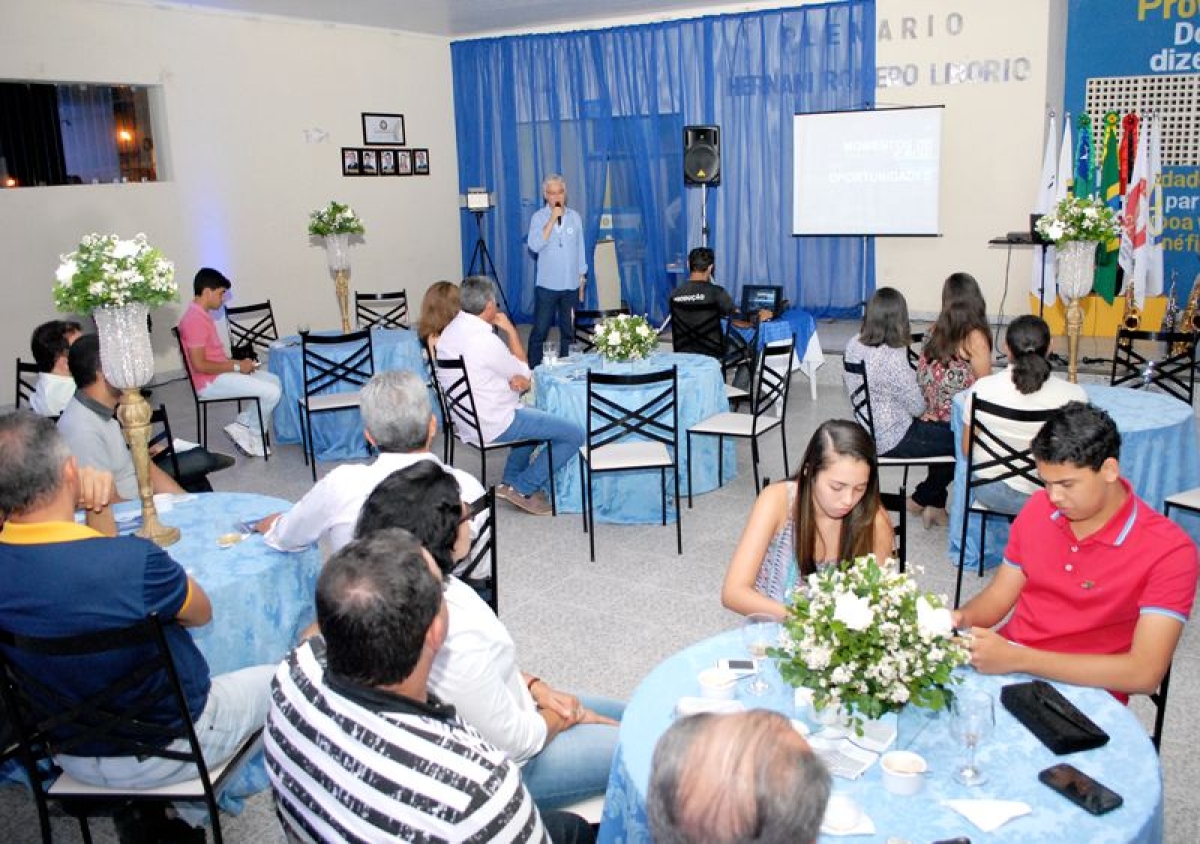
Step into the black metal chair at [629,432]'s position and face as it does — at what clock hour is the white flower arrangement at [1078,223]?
The white flower arrangement is roughly at 3 o'clock from the black metal chair.

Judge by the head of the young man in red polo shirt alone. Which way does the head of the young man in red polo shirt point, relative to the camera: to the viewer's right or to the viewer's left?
to the viewer's left

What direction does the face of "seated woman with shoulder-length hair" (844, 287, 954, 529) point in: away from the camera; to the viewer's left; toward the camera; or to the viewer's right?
away from the camera

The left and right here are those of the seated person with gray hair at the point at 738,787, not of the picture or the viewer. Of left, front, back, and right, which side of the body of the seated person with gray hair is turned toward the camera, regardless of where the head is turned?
back

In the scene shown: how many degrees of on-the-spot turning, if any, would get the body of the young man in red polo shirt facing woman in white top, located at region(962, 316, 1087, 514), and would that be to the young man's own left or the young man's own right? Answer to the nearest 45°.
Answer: approximately 135° to the young man's own right

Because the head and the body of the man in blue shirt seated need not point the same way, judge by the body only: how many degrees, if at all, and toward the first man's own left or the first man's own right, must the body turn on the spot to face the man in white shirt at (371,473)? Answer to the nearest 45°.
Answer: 0° — they already face them

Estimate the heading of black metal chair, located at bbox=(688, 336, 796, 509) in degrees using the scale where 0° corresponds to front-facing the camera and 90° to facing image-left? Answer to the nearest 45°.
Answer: approximately 45°

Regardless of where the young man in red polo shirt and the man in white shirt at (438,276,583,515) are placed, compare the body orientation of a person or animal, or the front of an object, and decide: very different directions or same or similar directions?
very different directions

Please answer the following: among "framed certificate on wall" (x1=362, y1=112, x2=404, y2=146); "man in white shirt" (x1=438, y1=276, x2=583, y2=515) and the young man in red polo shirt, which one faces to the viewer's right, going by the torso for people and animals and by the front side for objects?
the man in white shirt

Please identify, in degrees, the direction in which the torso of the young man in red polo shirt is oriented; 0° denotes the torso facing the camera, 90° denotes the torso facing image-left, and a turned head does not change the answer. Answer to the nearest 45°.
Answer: approximately 45°

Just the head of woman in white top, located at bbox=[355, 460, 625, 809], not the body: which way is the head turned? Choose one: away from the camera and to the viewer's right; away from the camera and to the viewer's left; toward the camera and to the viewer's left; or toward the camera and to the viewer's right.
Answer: away from the camera and to the viewer's right

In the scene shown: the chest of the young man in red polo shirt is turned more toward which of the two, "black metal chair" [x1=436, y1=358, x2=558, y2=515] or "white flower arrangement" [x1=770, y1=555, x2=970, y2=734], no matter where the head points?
the white flower arrangement

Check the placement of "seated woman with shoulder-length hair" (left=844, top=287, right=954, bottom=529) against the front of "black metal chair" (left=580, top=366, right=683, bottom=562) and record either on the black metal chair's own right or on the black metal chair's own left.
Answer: on the black metal chair's own right
